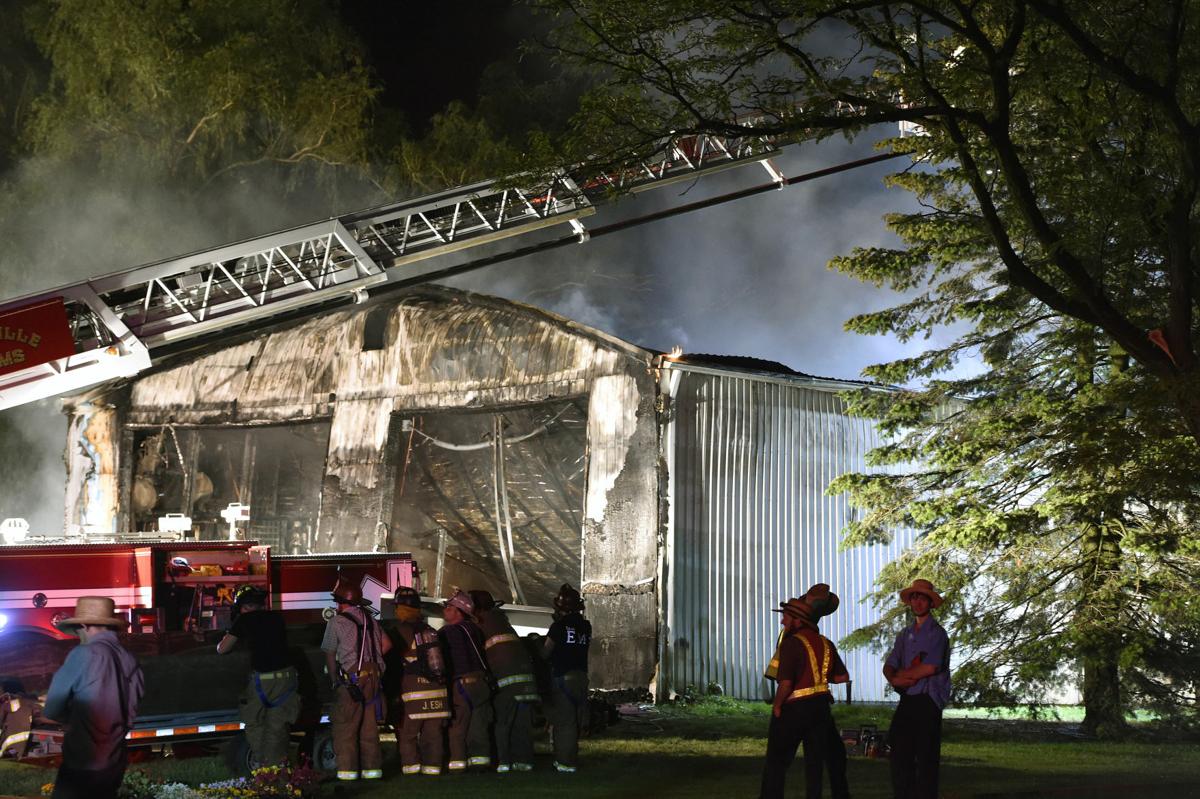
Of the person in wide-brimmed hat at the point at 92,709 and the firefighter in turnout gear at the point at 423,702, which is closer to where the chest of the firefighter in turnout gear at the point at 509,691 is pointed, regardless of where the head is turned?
the firefighter in turnout gear

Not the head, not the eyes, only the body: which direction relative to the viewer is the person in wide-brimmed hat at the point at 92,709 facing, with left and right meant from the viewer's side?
facing away from the viewer and to the left of the viewer

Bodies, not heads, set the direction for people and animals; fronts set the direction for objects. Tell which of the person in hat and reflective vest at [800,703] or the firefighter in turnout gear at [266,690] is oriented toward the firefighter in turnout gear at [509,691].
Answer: the person in hat and reflective vest at [800,703]

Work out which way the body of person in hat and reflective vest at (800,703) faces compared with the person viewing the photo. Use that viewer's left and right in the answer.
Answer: facing away from the viewer and to the left of the viewer

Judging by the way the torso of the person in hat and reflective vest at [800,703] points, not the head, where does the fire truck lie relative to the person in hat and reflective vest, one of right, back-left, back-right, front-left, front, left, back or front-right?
front

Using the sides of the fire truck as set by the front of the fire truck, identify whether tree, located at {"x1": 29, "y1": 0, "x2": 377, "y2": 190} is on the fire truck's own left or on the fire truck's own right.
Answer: on the fire truck's own right

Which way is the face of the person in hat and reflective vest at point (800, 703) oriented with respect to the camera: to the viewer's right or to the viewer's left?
to the viewer's left

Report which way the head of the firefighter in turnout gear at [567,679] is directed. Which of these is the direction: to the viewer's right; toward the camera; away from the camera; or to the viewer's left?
away from the camera

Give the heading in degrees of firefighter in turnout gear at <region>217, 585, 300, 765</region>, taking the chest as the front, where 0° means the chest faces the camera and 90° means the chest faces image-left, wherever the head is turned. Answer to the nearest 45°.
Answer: approximately 135°

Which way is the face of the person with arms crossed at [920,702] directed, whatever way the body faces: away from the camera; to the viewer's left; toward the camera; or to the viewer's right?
toward the camera
